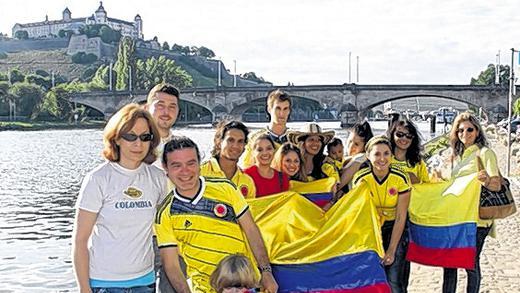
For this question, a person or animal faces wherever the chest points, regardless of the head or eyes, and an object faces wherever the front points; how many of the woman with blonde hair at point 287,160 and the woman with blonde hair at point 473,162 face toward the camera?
2

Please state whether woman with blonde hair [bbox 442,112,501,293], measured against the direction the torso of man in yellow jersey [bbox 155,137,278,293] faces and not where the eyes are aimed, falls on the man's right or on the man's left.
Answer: on the man's left

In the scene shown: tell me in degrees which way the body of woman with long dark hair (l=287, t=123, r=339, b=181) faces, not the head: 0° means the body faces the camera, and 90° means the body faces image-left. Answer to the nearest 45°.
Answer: approximately 0°

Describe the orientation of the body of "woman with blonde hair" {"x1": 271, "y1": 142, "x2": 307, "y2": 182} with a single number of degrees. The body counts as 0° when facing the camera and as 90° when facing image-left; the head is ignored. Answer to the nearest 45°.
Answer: approximately 0°
